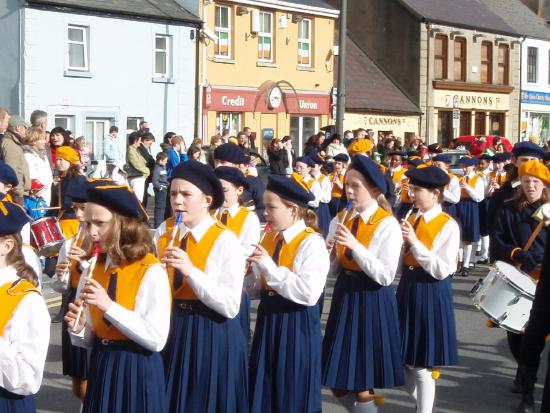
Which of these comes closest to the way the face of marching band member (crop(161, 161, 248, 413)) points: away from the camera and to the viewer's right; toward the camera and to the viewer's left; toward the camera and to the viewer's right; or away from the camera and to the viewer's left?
toward the camera and to the viewer's left

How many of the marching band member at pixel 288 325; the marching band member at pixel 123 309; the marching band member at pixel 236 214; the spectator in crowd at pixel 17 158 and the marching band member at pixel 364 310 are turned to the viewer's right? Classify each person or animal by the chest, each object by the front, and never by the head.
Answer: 1

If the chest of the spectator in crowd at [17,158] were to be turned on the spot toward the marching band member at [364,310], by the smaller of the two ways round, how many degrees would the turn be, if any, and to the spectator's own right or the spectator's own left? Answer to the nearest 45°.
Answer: approximately 90° to the spectator's own right

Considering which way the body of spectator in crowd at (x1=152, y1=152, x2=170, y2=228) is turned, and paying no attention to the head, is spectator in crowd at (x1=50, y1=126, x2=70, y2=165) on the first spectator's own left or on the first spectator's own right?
on the first spectator's own right

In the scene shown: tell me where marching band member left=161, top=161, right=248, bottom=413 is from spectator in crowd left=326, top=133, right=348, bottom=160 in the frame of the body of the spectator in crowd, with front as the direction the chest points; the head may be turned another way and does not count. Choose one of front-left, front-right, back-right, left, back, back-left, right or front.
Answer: front

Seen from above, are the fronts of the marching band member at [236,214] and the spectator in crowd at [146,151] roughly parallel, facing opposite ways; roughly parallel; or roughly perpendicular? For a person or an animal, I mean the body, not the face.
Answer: roughly perpendicular

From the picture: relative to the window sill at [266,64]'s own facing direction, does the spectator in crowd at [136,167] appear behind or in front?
in front

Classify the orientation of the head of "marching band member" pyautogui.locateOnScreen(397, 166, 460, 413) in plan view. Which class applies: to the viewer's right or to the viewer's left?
to the viewer's left

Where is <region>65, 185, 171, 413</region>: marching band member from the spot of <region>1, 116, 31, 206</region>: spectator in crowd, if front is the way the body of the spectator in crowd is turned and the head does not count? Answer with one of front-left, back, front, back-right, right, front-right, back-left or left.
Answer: right

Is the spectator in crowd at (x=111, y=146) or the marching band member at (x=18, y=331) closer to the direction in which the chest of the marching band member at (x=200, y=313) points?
the marching band member

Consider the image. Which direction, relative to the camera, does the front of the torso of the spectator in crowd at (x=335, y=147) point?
toward the camera

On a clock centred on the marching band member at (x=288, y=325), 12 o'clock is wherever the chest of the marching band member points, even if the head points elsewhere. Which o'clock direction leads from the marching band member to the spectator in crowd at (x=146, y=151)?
The spectator in crowd is roughly at 4 o'clock from the marching band member.

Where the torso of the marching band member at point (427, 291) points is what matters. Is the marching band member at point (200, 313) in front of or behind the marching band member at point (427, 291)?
in front

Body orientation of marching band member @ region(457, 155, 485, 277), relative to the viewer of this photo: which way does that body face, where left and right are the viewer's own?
facing the viewer and to the left of the viewer
